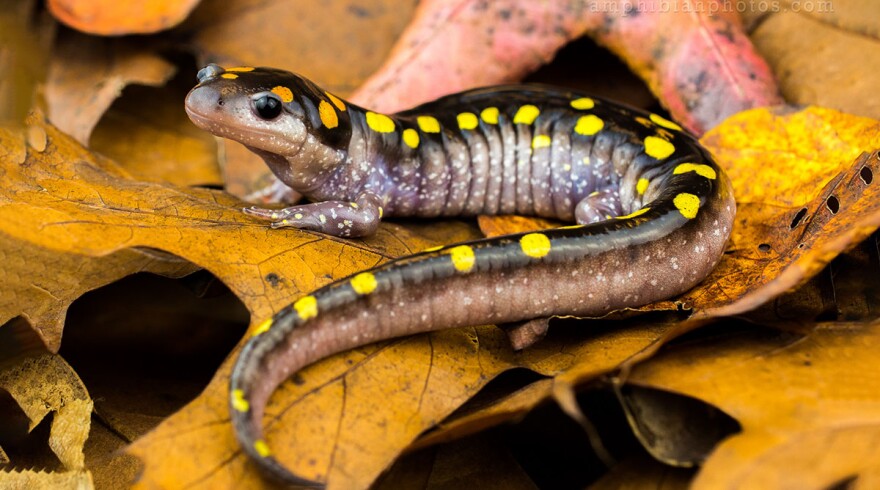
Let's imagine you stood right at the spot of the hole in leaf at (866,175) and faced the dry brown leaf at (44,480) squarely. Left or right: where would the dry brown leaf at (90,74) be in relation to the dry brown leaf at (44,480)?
right

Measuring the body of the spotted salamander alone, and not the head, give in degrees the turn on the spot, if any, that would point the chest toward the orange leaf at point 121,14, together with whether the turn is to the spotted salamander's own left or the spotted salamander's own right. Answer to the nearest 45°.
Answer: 0° — it already faces it

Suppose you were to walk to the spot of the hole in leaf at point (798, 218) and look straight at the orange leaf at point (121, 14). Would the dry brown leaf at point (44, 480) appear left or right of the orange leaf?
left

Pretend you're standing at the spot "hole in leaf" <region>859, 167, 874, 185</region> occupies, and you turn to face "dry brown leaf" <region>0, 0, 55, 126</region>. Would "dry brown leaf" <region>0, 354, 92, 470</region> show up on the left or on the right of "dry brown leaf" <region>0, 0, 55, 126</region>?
left

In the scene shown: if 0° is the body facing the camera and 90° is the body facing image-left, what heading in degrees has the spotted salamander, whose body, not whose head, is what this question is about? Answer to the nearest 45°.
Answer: approximately 90°

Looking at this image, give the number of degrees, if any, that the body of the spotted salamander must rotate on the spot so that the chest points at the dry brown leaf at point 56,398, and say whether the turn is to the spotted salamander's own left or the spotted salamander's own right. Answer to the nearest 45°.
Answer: approximately 45° to the spotted salamander's own left

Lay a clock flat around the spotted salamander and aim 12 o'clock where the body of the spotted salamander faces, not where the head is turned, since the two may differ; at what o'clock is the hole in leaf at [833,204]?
The hole in leaf is roughly at 6 o'clock from the spotted salamander.

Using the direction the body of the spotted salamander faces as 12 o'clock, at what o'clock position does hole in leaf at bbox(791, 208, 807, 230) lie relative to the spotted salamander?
The hole in leaf is roughly at 6 o'clock from the spotted salamander.

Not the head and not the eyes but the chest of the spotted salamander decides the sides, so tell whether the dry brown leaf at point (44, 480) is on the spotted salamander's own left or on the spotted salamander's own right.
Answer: on the spotted salamander's own left

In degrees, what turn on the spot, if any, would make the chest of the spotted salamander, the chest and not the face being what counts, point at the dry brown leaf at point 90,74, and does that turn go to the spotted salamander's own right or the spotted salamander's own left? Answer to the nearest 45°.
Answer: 0° — it already faces it

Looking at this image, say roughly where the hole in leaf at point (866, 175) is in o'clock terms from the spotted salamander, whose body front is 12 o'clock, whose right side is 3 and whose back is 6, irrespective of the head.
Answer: The hole in leaf is roughly at 6 o'clock from the spotted salamander.
